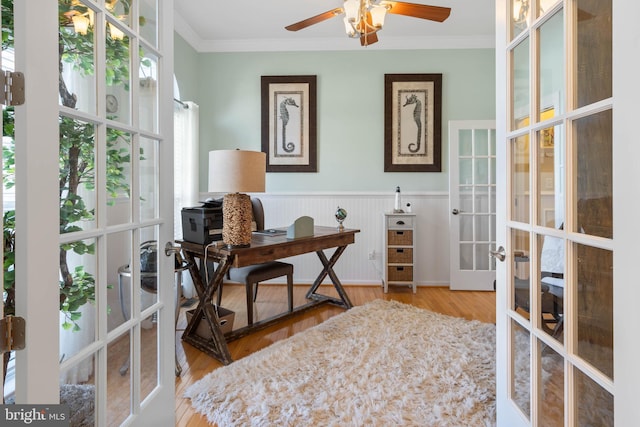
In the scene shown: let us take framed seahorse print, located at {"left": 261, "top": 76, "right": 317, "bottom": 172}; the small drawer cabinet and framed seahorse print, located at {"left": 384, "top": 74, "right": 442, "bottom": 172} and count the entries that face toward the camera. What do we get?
3

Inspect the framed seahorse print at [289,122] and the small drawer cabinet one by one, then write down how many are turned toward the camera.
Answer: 2

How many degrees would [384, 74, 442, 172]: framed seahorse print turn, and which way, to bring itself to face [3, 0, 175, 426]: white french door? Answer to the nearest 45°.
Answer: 0° — it already faces it

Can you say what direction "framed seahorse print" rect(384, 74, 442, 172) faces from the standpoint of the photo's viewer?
facing the viewer

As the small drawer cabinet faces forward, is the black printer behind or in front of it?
in front

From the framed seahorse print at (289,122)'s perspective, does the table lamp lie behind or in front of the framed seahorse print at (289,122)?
in front

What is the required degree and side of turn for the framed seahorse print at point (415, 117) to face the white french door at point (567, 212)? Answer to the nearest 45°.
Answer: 0° — it already faces it

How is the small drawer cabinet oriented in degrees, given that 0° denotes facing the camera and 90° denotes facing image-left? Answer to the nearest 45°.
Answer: approximately 0°

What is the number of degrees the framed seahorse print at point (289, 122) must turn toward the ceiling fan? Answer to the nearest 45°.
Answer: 0° — it already faces it

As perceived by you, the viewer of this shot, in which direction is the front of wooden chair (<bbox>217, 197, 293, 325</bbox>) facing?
facing the viewer and to the right of the viewer

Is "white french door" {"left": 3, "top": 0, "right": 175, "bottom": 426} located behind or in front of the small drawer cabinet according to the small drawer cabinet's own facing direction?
in front
